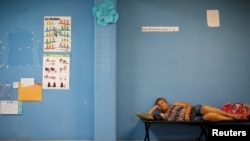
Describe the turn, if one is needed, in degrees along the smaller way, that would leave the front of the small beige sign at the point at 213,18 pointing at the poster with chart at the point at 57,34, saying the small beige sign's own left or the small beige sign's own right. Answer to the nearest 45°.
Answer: approximately 90° to the small beige sign's own right

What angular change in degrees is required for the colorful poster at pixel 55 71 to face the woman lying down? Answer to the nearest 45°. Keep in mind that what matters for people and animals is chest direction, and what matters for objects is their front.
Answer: approximately 45° to its left

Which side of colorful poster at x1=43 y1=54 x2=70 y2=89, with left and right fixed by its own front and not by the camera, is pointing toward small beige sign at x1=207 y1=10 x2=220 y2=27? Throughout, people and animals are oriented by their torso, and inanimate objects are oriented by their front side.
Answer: left

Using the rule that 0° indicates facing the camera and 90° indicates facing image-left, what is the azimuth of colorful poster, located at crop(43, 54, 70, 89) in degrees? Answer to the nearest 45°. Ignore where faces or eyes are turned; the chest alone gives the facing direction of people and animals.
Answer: approximately 0°

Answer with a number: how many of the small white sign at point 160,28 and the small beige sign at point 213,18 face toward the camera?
2

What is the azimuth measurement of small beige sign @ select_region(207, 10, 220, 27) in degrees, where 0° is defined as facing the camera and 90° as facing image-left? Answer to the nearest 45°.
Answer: approximately 0°

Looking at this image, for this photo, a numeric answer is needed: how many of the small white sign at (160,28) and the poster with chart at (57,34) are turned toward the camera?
2

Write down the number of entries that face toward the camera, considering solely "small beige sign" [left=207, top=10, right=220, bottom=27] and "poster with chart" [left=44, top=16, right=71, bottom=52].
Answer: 2

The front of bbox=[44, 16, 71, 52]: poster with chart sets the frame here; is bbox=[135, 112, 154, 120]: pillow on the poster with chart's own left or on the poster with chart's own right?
on the poster with chart's own left
